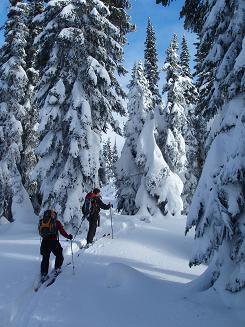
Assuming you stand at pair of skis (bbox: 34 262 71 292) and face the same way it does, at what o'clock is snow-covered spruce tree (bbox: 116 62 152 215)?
The snow-covered spruce tree is roughly at 11 o'clock from the pair of skis.

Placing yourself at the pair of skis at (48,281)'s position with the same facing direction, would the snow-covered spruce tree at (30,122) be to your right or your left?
on your left

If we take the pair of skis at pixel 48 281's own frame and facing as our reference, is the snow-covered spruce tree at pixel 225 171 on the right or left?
on its right

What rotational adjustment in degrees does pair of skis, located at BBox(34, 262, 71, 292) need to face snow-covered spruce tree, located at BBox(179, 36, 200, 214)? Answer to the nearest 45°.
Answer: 0° — it already faces it

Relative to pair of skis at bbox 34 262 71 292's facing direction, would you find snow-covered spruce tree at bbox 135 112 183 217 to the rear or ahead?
ahead

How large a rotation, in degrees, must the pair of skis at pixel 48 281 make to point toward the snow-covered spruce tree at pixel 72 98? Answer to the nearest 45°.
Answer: approximately 45° to its left

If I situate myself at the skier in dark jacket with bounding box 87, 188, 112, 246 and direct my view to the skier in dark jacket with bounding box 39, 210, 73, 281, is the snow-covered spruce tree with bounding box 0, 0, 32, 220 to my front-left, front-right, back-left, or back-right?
back-right

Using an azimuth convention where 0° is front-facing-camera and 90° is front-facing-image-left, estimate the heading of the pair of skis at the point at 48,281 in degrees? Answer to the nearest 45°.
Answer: approximately 225°

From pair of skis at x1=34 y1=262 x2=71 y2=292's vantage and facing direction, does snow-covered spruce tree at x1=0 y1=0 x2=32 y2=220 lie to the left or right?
on its left

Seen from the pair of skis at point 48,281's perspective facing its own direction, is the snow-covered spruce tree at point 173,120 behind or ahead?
ahead

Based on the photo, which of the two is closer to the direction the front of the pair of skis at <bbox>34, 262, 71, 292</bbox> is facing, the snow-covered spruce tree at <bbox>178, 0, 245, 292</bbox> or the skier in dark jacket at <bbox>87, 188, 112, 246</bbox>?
the skier in dark jacket
